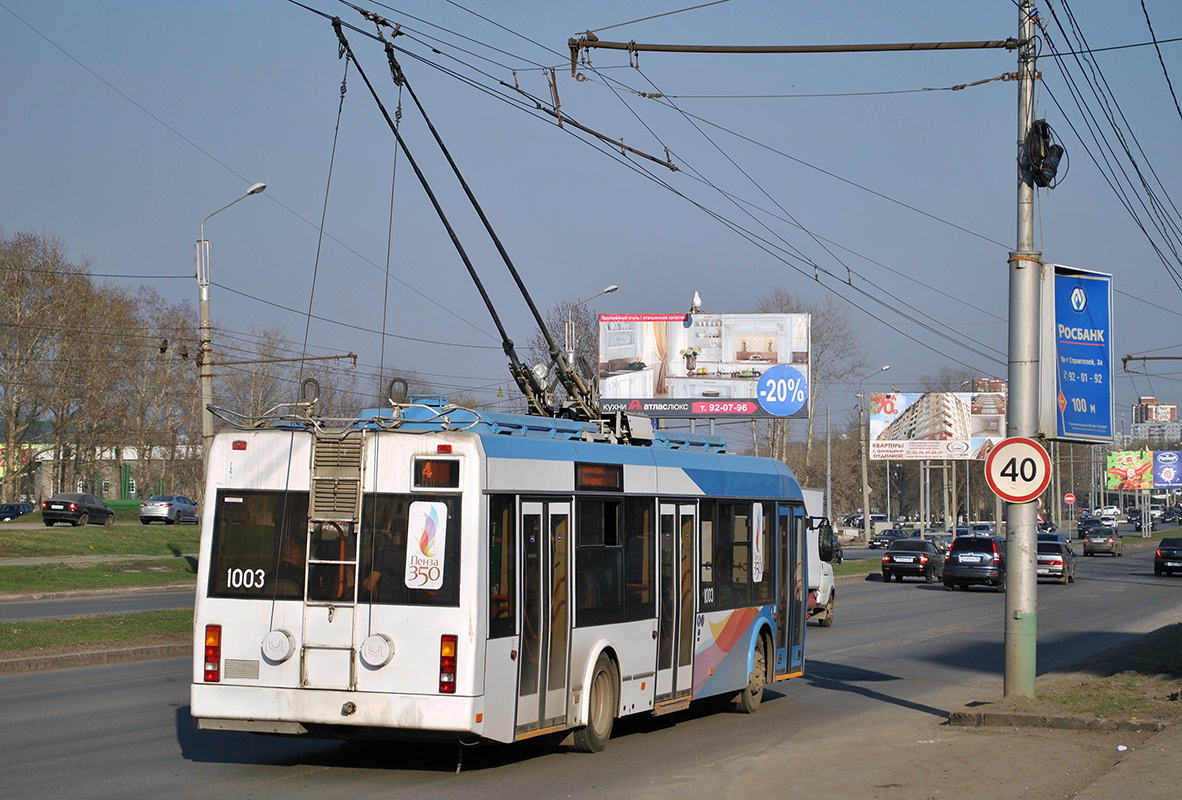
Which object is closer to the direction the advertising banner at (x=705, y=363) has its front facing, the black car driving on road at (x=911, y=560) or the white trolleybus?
the white trolleybus

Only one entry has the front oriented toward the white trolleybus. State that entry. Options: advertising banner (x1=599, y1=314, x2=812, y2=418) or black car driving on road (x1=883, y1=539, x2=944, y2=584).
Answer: the advertising banner

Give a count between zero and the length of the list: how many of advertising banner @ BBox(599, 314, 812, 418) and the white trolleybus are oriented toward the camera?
1

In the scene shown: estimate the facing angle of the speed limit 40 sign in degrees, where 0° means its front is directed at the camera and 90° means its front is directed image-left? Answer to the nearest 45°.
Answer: approximately 0°

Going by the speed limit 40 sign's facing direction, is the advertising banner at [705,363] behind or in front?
behind

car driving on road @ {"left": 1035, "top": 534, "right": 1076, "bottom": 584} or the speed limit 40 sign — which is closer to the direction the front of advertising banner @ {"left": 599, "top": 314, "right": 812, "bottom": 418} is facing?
the speed limit 40 sign

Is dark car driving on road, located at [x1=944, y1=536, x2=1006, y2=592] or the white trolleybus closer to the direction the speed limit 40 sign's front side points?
the white trolleybus

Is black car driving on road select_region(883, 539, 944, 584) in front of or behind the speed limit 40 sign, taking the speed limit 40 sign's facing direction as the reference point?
behind
